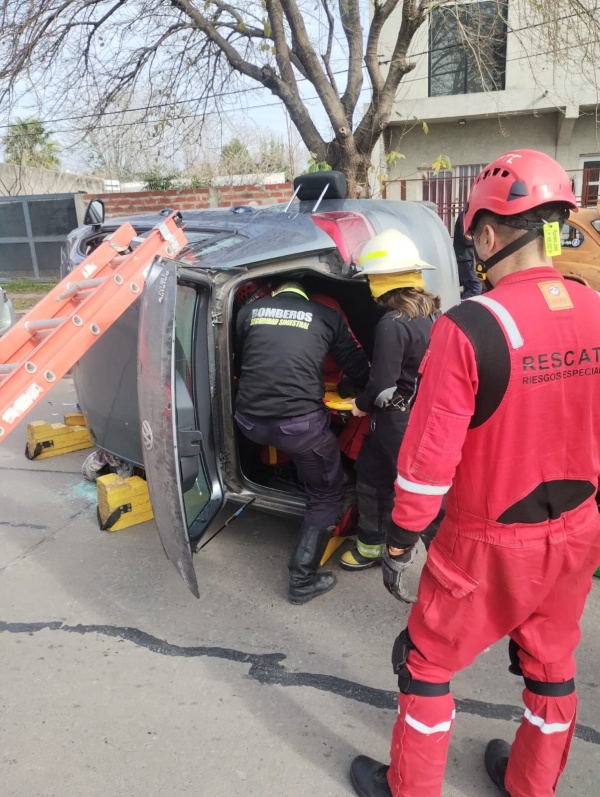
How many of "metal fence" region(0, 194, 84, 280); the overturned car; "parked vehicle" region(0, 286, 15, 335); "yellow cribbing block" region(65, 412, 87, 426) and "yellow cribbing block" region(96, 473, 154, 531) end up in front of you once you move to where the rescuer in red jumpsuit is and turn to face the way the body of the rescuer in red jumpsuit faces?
5

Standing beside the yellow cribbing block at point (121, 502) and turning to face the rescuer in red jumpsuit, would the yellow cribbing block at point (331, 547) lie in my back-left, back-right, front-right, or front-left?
front-left

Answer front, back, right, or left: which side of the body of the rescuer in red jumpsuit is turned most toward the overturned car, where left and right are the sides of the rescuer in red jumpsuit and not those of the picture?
front

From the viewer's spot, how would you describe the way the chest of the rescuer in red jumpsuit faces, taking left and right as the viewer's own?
facing away from the viewer and to the left of the viewer

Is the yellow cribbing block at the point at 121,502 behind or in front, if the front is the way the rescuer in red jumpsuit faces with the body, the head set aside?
in front

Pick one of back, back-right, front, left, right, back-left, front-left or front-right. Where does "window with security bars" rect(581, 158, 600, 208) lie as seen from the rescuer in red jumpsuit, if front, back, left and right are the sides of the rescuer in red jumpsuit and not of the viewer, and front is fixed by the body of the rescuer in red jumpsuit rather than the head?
front-right

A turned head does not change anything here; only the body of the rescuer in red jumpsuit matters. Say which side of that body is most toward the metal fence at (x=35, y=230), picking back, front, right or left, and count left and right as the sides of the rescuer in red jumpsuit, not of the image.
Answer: front

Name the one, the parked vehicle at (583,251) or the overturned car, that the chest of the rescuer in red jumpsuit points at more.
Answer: the overturned car

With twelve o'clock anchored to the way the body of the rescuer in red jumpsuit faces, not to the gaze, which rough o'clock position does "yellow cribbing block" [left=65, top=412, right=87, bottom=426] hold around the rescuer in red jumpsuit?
The yellow cribbing block is roughly at 12 o'clock from the rescuer in red jumpsuit.

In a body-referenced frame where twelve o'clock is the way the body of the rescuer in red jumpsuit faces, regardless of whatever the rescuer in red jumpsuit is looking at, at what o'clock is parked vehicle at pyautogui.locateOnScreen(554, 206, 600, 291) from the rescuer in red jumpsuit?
The parked vehicle is roughly at 2 o'clock from the rescuer in red jumpsuit.

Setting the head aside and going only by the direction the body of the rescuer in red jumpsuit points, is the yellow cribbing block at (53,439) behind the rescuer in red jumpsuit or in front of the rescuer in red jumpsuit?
in front

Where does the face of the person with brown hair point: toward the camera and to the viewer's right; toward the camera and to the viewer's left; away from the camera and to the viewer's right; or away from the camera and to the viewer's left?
away from the camera and to the viewer's left

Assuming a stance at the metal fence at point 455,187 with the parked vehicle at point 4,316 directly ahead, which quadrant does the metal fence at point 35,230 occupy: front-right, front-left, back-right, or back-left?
front-right
